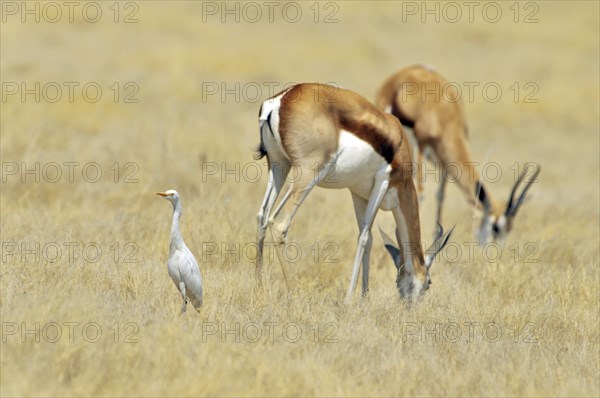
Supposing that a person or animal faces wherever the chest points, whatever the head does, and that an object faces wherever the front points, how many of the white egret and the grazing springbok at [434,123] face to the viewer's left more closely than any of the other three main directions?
1

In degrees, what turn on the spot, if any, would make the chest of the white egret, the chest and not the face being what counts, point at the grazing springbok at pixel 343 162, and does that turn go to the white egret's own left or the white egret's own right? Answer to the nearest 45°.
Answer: approximately 135° to the white egret's own right

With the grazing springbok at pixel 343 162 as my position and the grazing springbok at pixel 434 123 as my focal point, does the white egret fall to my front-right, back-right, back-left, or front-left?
back-left

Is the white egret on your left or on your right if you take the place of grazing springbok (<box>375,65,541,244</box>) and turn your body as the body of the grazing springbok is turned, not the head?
on your right

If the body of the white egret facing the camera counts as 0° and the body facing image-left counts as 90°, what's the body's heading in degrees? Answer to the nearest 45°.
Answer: approximately 90°

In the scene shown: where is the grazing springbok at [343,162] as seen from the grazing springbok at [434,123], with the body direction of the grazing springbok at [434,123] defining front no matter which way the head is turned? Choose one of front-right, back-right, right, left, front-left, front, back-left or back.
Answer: front-right

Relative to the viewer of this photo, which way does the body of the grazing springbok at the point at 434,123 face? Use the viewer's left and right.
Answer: facing the viewer and to the right of the viewer

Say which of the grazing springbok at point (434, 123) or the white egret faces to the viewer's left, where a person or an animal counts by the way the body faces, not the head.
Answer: the white egret

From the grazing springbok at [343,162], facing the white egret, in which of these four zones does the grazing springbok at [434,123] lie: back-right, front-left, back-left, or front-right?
back-right
